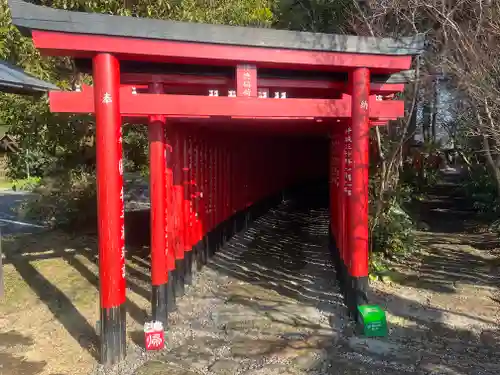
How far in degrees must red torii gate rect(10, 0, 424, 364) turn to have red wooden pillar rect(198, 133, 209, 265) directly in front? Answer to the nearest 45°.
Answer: approximately 180°

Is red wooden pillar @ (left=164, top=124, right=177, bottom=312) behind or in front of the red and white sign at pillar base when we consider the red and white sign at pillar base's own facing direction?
behind

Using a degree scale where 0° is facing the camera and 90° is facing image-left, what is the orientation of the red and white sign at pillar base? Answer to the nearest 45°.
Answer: approximately 0°

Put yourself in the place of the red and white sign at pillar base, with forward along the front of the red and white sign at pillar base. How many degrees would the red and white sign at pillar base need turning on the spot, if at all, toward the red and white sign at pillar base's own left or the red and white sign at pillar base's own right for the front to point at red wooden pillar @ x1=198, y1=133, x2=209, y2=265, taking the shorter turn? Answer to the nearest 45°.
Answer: approximately 180°

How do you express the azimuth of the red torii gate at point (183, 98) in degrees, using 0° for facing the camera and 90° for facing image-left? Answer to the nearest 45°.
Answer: approximately 0°

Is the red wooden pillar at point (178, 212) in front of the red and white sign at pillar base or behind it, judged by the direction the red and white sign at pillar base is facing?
behind

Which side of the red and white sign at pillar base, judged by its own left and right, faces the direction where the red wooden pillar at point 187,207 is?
back

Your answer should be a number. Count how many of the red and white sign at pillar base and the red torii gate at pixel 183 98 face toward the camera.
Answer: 2
